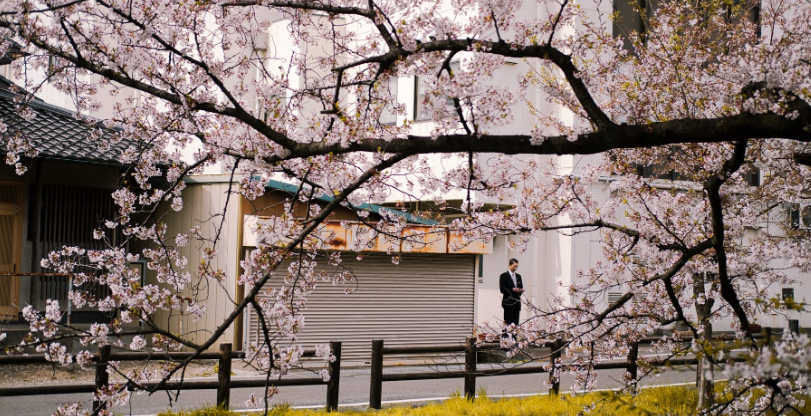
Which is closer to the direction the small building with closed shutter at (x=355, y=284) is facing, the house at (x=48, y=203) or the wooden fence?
the wooden fence

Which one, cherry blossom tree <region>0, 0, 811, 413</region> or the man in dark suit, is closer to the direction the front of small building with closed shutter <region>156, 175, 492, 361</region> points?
the cherry blossom tree

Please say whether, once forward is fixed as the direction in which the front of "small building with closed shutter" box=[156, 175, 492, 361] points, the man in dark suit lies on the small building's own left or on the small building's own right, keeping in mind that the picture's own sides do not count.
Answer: on the small building's own left

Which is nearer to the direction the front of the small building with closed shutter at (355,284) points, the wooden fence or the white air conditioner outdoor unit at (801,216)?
the wooden fence

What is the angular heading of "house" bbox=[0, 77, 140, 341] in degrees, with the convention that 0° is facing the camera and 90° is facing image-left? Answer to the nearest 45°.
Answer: approximately 315°

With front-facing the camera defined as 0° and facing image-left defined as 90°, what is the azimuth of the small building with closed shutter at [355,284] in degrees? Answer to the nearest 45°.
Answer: approximately 0°

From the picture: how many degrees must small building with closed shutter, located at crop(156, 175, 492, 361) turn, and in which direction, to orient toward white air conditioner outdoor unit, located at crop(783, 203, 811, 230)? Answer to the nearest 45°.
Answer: approximately 90° to its left

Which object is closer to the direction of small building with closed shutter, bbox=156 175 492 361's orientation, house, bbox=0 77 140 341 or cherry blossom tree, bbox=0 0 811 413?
the cherry blossom tree
